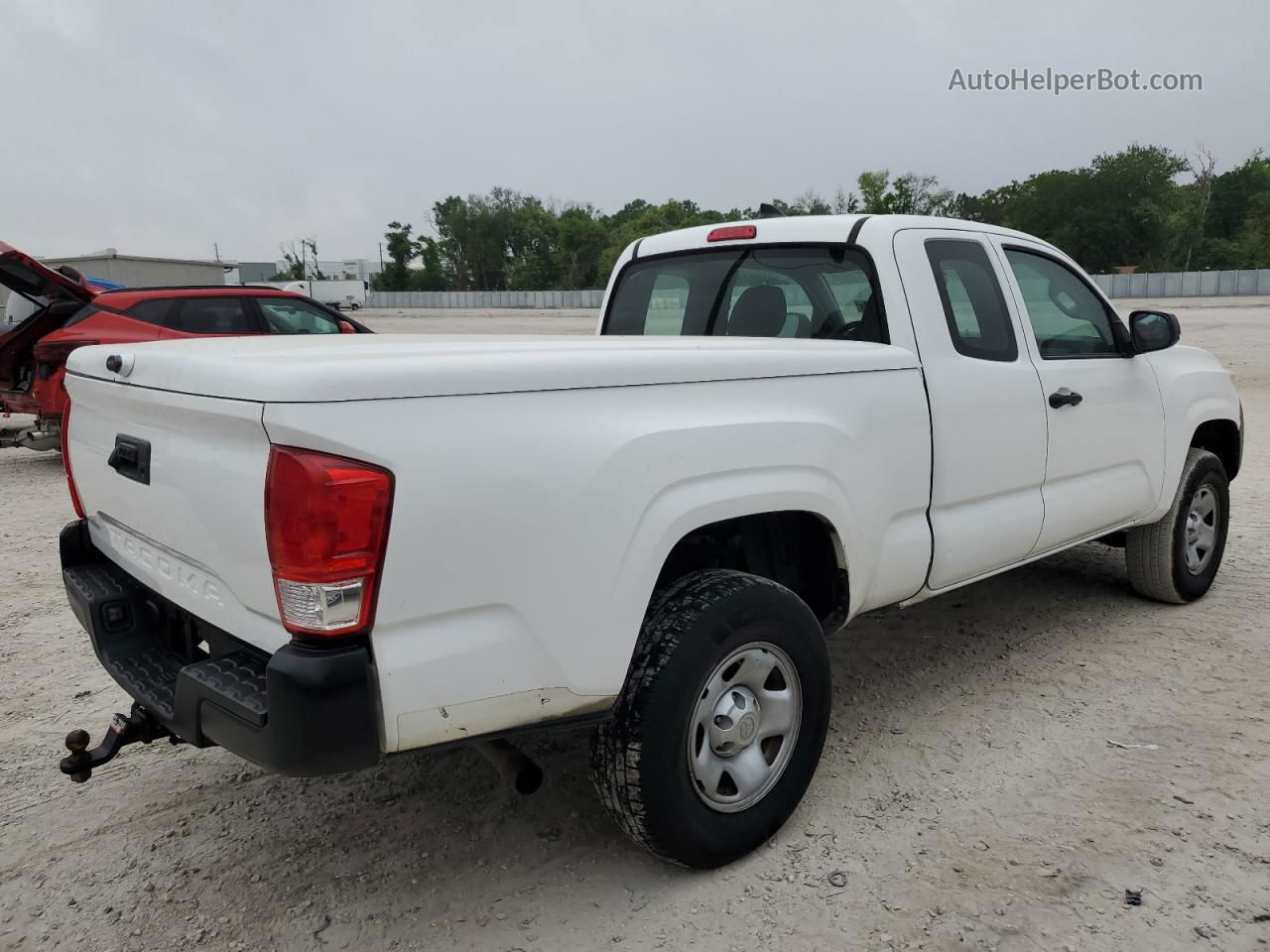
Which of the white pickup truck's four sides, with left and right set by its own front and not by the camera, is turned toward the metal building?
left

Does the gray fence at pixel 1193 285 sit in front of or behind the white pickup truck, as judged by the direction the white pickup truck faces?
in front

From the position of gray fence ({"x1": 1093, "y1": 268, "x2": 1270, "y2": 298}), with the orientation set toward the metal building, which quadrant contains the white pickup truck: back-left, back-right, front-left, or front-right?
front-left

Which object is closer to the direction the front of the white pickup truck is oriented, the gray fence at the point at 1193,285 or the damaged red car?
the gray fence

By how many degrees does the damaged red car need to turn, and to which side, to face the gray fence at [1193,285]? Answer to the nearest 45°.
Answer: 0° — it already faces it

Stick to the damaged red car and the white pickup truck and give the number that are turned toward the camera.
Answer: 0

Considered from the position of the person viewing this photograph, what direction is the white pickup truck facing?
facing away from the viewer and to the right of the viewer

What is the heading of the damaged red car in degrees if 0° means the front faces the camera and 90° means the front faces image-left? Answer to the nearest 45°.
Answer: approximately 225°

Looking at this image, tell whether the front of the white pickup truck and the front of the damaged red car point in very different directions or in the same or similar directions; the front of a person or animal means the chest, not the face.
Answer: same or similar directions

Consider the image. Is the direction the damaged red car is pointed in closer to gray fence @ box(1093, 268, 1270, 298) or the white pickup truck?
the gray fence

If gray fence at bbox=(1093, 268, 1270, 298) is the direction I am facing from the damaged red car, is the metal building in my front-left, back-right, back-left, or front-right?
front-left

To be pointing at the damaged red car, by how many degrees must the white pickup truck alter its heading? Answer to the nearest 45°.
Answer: approximately 90° to its left
